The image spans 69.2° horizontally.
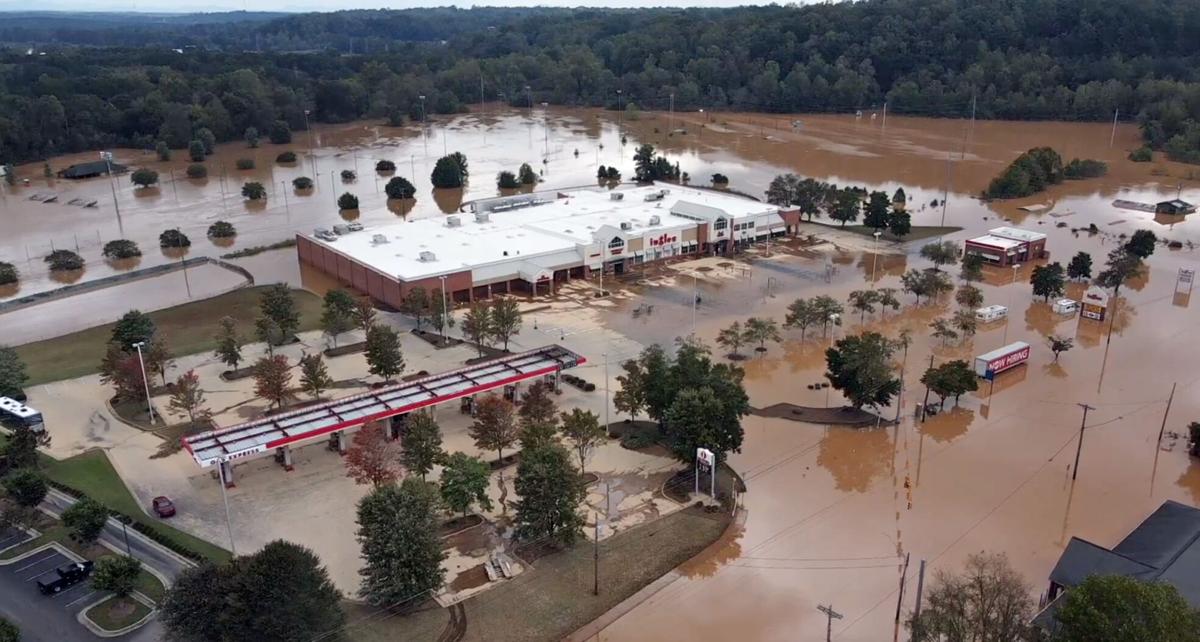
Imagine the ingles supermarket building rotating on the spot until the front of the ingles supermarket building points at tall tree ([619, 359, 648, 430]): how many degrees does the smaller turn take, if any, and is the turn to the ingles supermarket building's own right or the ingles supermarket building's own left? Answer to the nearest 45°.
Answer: approximately 45° to the ingles supermarket building's own right

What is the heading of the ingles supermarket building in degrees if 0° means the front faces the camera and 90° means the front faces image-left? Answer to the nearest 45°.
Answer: approximately 315°

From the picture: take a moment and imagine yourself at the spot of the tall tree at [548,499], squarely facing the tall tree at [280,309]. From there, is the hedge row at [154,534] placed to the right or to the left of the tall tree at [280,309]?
left

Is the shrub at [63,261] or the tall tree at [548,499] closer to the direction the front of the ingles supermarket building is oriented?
the tall tree

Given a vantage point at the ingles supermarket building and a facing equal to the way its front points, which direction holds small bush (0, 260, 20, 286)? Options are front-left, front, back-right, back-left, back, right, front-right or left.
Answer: back-right

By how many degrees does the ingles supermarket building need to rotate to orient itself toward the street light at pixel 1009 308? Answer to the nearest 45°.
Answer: approximately 45° to its left

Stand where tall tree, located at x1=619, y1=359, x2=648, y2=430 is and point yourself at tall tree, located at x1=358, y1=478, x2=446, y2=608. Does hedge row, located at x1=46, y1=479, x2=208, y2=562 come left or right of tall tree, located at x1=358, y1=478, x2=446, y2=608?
right

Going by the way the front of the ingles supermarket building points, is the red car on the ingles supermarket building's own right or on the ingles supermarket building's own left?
on the ingles supermarket building's own right

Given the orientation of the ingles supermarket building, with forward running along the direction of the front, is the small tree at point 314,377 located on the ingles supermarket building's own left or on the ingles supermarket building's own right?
on the ingles supermarket building's own right

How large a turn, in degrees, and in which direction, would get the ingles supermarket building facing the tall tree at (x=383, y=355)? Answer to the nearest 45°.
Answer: approximately 45° to its right
